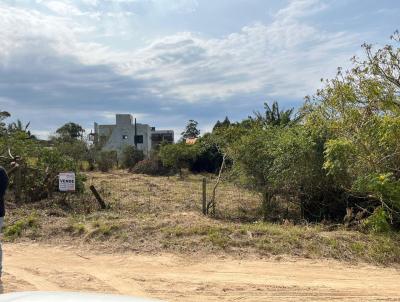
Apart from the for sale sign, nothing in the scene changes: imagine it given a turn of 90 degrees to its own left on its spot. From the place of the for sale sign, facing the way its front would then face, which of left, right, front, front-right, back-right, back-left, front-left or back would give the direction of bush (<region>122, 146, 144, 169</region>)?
left

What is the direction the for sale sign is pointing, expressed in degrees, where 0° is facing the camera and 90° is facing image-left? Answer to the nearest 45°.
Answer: approximately 0°

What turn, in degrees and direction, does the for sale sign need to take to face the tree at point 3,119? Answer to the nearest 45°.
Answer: approximately 180°

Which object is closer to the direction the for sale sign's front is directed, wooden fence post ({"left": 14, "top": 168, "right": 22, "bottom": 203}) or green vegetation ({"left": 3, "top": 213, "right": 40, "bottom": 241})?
the green vegetation

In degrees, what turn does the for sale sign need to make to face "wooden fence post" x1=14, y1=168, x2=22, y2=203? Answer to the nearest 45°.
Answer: approximately 135° to its right

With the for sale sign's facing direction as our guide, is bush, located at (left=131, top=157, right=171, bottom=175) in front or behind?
behind

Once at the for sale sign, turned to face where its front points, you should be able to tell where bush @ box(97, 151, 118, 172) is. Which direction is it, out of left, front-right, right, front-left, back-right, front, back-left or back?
back

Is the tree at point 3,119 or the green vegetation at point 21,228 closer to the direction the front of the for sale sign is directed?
the green vegetation

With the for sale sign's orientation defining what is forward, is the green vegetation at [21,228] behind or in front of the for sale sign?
in front

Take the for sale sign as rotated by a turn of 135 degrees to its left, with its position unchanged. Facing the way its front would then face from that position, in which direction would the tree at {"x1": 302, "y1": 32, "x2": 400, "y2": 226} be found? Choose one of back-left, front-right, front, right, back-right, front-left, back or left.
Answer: right

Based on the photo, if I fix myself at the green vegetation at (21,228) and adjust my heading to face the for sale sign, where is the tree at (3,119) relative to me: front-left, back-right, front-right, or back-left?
front-left

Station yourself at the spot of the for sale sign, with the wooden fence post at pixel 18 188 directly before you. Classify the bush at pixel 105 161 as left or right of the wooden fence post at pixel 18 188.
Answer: right
